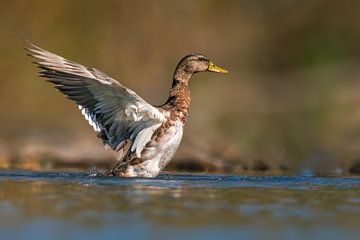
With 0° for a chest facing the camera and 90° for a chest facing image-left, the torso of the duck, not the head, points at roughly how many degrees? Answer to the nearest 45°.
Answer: approximately 270°
